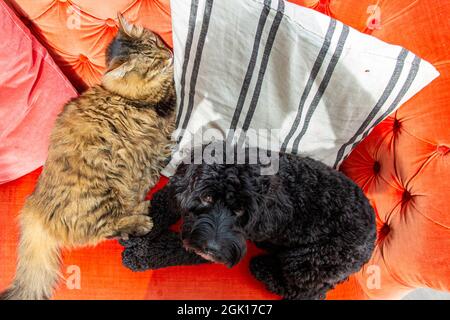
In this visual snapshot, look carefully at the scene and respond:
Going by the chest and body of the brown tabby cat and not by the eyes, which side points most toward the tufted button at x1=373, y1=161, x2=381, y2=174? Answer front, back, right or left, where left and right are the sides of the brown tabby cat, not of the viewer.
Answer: right

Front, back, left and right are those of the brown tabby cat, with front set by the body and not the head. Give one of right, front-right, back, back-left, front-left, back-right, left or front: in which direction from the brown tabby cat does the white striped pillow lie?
right

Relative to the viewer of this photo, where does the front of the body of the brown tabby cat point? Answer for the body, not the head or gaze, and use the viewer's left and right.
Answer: facing away from the viewer and to the right of the viewer

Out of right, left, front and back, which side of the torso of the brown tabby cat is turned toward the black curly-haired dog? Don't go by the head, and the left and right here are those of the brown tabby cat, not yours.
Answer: right
